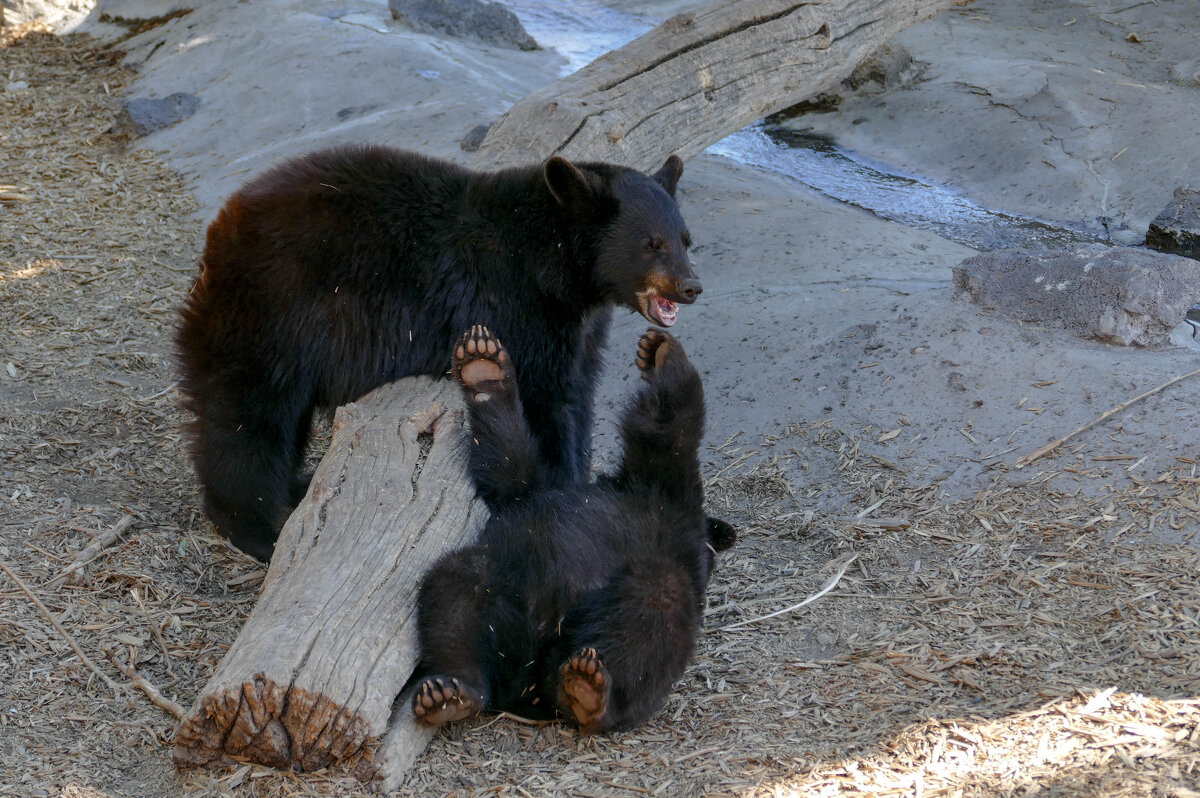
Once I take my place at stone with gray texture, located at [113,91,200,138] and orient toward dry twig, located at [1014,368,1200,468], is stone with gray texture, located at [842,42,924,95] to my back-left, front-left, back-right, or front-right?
front-left

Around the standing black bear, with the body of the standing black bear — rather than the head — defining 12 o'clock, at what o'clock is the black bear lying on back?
The black bear lying on back is roughly at 2 o'clock from the standing black bear.

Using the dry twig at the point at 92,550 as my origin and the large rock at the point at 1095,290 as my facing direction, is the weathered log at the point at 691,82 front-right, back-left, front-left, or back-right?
front-left

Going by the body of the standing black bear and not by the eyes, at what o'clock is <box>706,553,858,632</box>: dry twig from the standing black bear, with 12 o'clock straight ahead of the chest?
The dry twig is roughly at 1 o'clock from the standing black bear.

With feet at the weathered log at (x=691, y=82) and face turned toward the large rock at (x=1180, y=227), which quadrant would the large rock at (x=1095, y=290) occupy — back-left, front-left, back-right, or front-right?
front-right

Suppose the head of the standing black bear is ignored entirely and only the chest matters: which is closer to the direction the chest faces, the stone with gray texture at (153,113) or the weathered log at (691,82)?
the weathered log

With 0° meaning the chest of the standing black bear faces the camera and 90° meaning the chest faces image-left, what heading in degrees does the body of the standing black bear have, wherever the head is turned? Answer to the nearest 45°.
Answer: approximately 270°

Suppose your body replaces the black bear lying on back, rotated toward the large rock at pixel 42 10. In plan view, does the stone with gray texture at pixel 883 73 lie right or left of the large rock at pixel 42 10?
right

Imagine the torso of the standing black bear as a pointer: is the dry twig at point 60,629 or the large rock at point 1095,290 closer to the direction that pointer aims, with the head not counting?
the large rock

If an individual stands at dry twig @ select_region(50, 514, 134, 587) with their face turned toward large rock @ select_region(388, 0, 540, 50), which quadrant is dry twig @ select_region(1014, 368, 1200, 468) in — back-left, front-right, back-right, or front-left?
front-right

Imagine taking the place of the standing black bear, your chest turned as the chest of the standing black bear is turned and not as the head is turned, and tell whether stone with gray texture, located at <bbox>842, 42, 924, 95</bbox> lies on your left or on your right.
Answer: on your left

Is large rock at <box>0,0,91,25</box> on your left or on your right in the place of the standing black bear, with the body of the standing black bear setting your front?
on your left

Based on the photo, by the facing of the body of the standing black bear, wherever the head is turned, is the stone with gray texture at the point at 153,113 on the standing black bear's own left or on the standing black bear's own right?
on the standing black bear's own left

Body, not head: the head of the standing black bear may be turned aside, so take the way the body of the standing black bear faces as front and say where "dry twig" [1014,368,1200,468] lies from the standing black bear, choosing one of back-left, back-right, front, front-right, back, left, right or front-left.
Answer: front
